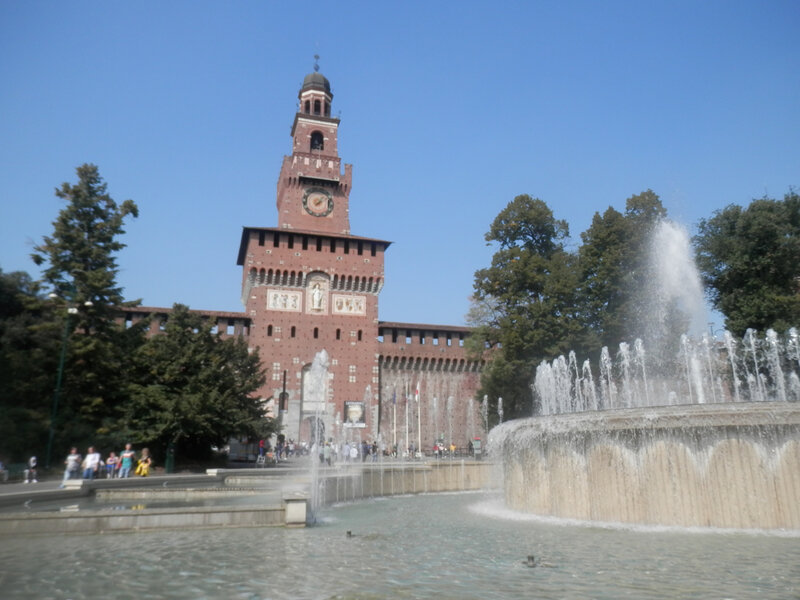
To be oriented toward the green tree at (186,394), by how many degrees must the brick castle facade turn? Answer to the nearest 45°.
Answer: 0° — it already faces it

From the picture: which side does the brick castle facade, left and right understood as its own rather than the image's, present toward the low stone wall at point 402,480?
front

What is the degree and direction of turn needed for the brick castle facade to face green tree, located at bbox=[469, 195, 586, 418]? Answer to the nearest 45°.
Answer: approximately 45° to its left

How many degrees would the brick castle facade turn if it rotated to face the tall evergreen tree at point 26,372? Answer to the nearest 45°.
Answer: approximately 45° to its right

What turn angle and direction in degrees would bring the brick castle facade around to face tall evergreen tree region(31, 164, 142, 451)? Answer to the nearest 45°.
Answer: approximately 45° to its right

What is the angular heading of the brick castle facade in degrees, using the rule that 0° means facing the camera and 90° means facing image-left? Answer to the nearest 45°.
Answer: approximately 0°

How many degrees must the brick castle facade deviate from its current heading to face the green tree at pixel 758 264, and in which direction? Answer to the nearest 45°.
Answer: approximately 45° to its left

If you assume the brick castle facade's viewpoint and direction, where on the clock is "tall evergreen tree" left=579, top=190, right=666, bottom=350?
The tall evergreen tree is roughly at 11 o'clock from the brick castle facade.
